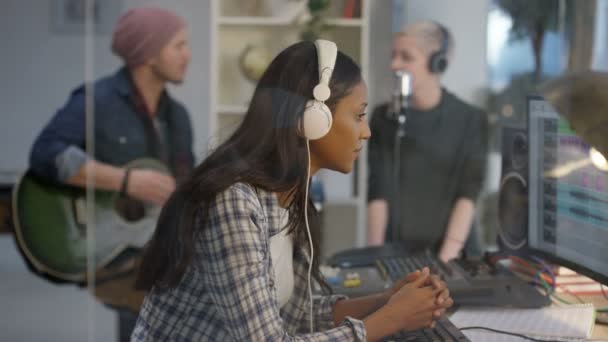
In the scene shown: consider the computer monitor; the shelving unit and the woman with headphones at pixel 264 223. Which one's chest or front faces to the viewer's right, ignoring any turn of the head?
the woman with headphones

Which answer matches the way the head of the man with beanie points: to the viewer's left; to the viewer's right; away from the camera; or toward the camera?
to the viewer's right

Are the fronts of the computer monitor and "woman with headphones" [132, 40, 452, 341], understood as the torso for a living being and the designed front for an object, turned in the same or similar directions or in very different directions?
very different directions

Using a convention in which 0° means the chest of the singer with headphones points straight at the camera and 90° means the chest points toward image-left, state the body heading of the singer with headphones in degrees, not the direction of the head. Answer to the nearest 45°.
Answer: approximately 45°

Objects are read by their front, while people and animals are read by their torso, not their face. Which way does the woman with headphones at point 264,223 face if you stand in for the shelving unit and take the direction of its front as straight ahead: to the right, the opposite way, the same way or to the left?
to the left

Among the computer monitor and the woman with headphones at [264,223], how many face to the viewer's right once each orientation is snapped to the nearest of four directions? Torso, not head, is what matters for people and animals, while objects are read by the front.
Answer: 1

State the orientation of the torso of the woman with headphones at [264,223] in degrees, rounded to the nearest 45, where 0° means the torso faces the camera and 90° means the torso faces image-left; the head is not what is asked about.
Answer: approximately 270°

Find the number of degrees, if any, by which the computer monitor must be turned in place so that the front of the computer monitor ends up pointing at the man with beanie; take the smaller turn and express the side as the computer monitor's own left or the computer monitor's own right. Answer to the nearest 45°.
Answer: approximately 90° to the computer monitor's own right
